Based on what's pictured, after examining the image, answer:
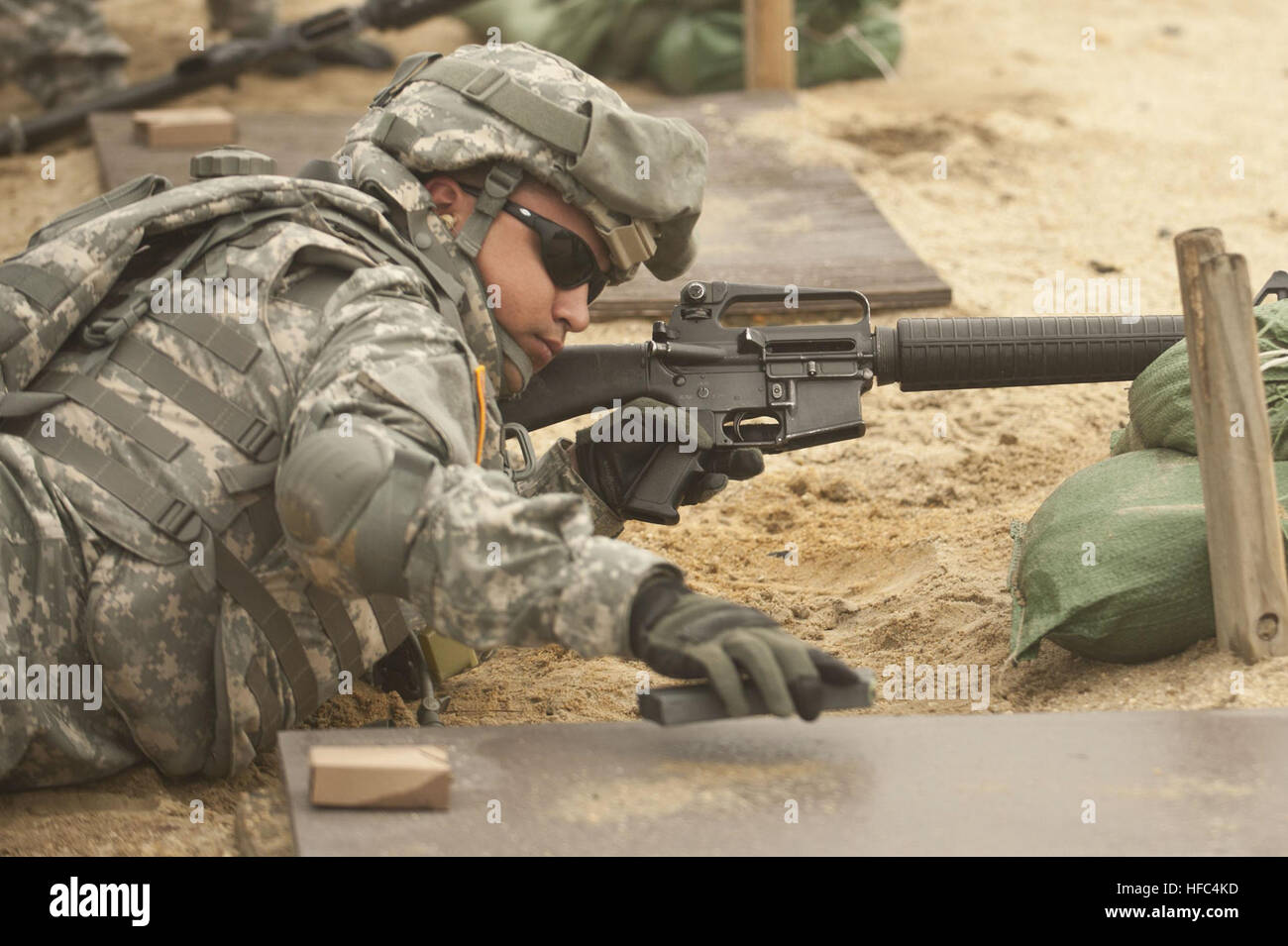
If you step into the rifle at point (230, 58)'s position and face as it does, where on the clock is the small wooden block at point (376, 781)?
The small wooden block is roughly at 3 o'clock from the rifle.

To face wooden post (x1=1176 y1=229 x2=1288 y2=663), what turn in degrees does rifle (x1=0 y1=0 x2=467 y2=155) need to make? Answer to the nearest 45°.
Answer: approximately 90° to its right

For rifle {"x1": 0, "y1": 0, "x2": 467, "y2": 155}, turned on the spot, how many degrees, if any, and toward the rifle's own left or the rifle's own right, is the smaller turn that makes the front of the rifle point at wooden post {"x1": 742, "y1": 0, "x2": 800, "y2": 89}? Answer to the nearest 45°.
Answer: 0° — it already faces it

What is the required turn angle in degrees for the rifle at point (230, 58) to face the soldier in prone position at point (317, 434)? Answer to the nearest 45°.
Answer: approximately 90° to its right

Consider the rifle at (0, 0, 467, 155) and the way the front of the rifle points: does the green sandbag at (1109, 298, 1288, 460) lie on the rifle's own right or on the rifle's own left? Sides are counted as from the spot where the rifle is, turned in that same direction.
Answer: on the rifle's own right

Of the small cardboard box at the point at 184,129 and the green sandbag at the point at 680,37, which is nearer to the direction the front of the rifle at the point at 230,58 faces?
the green sandbag

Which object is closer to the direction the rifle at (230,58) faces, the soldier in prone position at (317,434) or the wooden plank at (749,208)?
the wooden plank

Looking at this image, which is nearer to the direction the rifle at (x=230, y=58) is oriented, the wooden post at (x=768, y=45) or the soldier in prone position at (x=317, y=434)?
the wooden post

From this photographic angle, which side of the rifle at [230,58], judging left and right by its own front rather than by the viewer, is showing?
right

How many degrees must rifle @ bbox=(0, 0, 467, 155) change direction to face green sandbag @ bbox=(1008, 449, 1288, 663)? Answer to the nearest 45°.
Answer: approximately 90° to its right

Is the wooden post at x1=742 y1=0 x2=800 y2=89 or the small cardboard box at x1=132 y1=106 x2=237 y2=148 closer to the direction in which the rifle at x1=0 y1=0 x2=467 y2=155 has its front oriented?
the wooden post
